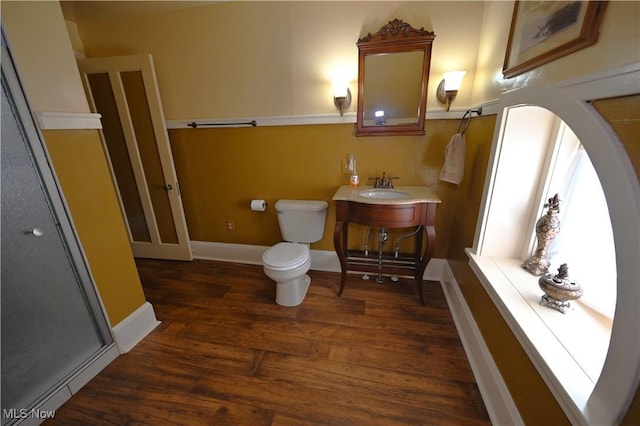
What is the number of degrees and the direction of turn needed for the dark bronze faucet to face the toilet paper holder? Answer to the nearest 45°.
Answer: approximately 90° to its right

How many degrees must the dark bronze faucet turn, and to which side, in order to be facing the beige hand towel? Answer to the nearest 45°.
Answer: approximately 90° to its left

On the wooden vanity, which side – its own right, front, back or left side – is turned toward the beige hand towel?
left

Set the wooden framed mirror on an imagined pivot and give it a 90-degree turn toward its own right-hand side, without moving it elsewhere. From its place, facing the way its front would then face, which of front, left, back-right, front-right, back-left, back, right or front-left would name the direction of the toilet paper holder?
front

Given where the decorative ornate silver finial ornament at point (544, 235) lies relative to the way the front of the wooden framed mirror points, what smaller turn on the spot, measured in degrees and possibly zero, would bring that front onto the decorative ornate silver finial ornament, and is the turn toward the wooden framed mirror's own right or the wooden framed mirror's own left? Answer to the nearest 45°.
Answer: approximately 45° to the wooden framed mirror's own left

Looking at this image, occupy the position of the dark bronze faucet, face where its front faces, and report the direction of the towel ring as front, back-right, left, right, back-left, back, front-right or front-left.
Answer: left

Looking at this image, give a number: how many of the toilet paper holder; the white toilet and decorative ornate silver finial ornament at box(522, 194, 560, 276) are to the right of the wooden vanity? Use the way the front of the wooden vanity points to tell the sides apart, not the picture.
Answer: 2

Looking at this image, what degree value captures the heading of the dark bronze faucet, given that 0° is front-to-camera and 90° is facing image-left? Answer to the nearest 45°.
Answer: approximately 0°

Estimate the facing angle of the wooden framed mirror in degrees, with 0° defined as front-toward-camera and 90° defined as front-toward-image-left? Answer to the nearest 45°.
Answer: approximately 0°

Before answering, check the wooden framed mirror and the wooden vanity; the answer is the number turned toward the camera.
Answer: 2
